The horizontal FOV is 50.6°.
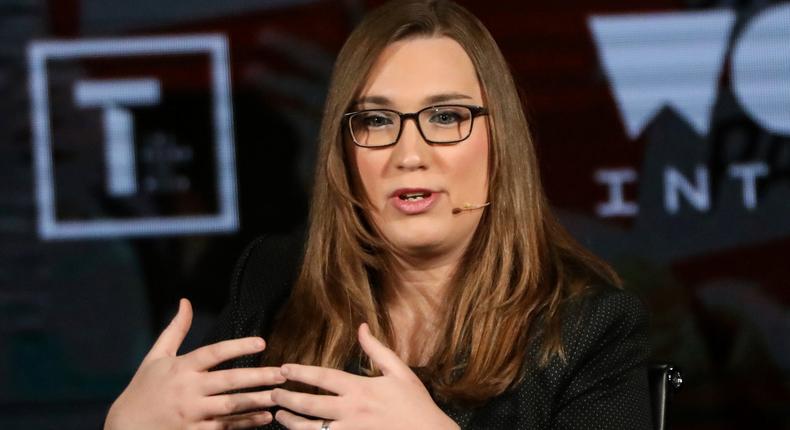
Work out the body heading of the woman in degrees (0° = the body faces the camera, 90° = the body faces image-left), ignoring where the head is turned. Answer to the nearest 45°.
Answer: approximately 45°
